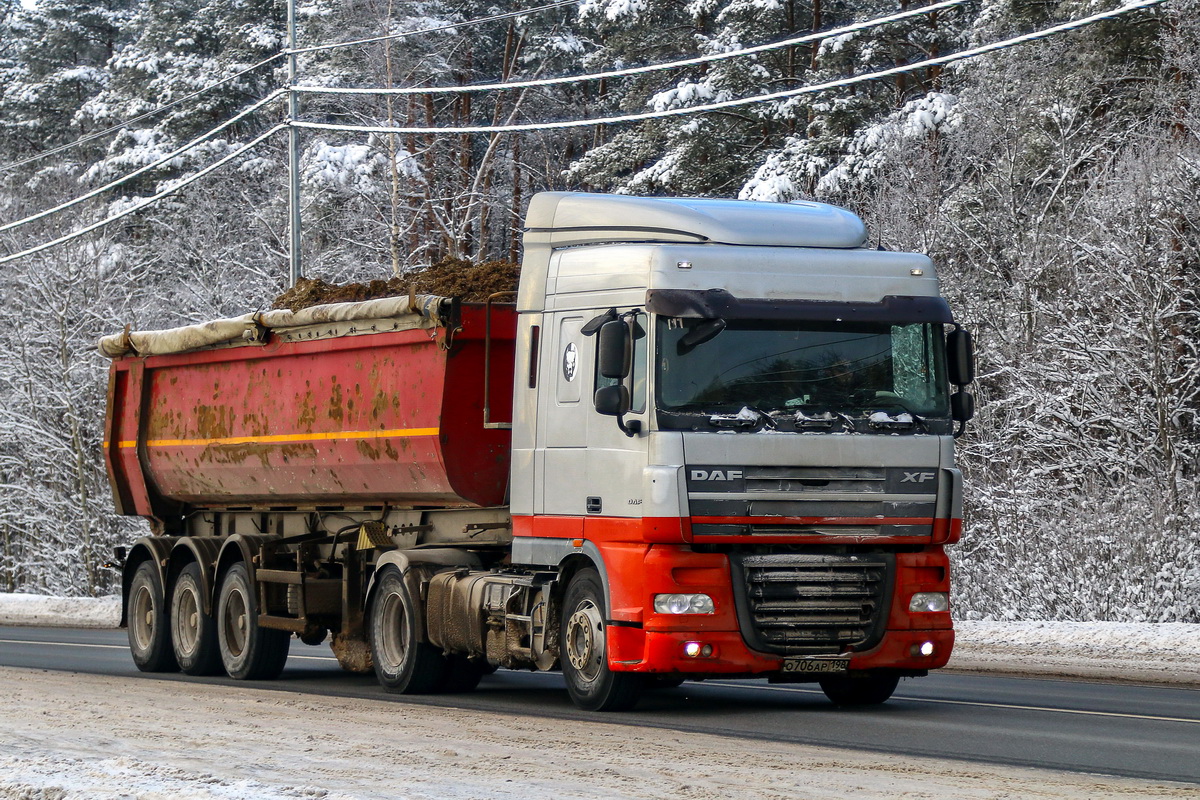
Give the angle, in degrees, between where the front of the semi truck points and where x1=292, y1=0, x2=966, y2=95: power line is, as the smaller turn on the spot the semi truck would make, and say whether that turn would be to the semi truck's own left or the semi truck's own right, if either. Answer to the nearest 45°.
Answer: approximately 135° to the semi truck's own left

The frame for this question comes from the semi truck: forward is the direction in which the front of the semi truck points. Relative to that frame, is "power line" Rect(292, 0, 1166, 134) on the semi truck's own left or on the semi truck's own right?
on the semi truck's own left

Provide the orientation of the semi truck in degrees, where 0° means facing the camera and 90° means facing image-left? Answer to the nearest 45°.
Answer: approximately 315°
